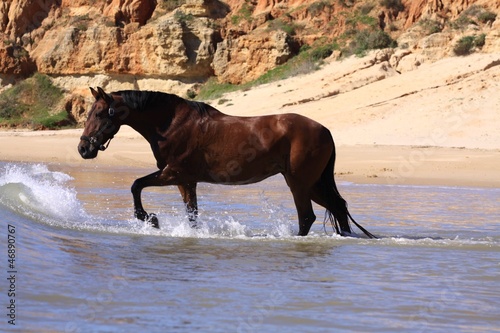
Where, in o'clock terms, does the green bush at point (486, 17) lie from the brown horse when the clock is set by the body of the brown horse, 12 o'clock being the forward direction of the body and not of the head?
The green bush is roughly at 4 o'clock from the brown horse.

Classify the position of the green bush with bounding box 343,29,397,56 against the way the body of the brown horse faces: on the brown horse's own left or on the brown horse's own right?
on the brown horse's own right

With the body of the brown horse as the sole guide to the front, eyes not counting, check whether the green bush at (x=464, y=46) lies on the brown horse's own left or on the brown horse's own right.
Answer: on the brown horse's own right

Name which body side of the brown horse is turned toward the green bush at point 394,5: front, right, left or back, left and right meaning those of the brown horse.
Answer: right

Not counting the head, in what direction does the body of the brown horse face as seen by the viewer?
to the viewer's left
